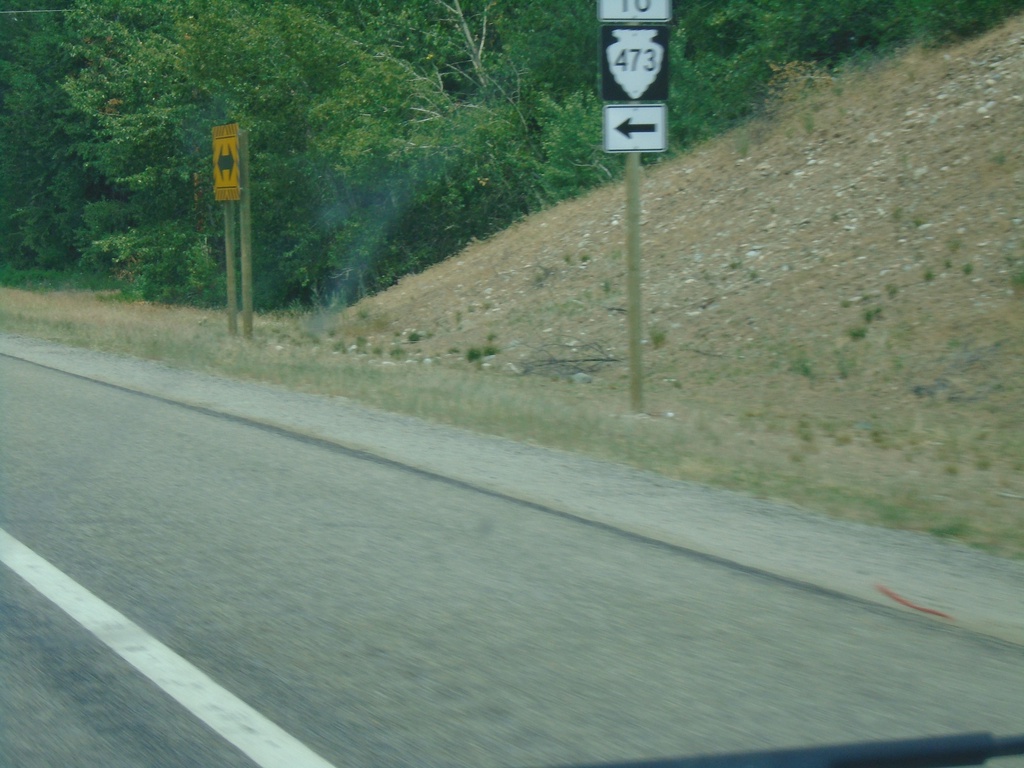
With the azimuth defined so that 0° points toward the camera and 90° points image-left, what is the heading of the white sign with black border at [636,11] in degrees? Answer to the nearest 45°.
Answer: approximately 0°

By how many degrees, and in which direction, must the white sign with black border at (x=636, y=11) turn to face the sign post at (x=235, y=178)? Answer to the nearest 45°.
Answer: approximately 135° to its right

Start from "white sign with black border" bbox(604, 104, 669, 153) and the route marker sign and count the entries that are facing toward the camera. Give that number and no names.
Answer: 2

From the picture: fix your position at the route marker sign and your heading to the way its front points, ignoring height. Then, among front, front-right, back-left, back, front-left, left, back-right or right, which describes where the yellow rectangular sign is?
back-right

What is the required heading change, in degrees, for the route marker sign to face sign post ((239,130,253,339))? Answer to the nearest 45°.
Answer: approximately 135° to its right

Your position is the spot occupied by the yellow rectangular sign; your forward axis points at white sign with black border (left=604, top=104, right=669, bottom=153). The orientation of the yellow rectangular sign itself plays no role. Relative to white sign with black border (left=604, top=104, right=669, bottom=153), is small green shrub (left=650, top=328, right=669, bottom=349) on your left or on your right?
left

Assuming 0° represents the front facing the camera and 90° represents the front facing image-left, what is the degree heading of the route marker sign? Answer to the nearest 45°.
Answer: approximately 0°

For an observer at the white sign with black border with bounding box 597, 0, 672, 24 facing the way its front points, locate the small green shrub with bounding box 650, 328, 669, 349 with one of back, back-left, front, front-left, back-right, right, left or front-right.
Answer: back
